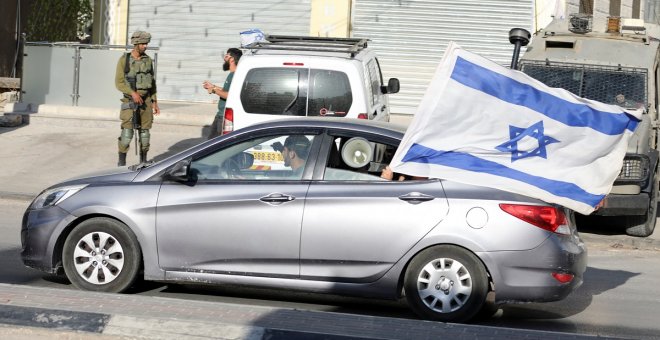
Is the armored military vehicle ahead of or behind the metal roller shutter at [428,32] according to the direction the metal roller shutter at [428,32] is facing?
ahead

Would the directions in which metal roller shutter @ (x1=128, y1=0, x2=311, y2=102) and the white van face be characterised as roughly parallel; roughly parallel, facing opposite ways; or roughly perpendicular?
roughly parallel, facing opposite ways

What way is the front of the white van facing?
away from the camera

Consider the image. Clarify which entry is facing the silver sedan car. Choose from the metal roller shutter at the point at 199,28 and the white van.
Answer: the metal roller shutter

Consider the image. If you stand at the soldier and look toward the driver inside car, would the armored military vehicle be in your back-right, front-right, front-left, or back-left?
front-left

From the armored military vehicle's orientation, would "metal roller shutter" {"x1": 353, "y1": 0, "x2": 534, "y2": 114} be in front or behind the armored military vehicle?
behind

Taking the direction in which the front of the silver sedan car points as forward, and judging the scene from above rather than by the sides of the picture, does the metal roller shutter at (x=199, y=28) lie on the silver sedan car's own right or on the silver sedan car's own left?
on the silver sedan car's own right

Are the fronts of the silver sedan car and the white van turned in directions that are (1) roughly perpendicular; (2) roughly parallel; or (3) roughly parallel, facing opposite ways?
roughly perpendicular

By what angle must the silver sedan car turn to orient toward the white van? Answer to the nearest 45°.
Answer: approximately 90° to its right

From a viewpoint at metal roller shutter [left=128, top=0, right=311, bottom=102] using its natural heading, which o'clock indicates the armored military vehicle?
The armored military vehicle is roughly at 11 o'clock from the metal roller shutter.

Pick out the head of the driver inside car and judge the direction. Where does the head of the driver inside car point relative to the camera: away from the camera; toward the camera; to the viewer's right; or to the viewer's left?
to the viewer's left

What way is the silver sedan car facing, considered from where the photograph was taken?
facing to the left of the viewer

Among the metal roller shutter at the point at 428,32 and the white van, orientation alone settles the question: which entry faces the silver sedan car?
the metal roller shutter

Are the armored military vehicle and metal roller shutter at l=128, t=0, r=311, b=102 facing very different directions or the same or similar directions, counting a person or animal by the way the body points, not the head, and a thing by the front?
same or similar directions

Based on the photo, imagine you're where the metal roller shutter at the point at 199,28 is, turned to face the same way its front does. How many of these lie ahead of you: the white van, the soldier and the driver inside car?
3

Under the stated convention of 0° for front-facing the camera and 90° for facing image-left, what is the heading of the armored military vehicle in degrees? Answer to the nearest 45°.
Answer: approximately 0°

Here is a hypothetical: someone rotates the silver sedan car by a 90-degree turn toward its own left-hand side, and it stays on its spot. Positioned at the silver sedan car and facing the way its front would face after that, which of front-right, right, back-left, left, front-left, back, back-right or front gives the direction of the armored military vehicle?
back-left

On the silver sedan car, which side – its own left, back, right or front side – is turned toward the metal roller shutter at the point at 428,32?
right

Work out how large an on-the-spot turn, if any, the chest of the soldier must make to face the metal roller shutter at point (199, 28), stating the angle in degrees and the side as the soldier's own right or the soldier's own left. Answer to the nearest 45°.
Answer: approximately 135° to the soldier's own left

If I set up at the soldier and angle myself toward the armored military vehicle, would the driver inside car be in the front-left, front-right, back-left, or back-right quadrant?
front-right

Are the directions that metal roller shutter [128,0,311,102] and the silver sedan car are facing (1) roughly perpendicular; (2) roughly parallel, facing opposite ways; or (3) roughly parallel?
roughly perpendicular
